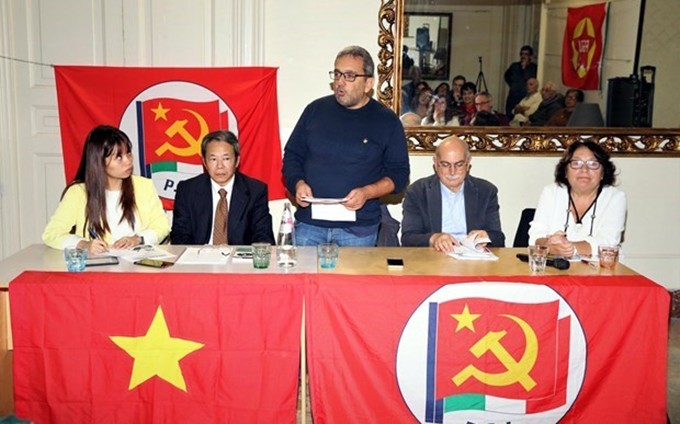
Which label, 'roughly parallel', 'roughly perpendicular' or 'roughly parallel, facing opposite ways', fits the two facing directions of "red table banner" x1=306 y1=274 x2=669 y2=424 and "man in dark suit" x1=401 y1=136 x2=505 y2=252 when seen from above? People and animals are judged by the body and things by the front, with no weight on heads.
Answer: roughly parallel

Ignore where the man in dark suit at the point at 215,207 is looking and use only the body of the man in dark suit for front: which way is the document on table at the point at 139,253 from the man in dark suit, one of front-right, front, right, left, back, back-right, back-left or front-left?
front-right

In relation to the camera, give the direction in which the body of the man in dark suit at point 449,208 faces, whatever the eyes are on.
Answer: toward the camera

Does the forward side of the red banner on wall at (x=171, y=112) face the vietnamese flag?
yes

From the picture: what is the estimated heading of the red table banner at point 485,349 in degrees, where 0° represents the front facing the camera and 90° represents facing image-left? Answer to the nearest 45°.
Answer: approximately 0°

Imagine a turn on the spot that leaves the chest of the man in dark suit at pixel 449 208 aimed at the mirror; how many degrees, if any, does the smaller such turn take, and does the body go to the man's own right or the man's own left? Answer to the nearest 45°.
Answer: approximately 180°

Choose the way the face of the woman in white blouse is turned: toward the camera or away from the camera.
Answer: toward the camera

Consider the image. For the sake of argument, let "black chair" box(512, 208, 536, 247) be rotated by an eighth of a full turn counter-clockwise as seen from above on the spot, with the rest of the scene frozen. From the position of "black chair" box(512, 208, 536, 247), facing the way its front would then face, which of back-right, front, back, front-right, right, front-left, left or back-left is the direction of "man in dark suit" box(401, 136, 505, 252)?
right

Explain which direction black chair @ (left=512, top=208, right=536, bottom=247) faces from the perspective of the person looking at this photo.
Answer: facing the viewer

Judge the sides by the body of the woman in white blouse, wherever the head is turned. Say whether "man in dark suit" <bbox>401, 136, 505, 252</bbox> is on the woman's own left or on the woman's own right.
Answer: on the woman's own right

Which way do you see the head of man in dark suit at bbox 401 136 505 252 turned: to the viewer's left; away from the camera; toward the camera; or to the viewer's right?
toward the camera

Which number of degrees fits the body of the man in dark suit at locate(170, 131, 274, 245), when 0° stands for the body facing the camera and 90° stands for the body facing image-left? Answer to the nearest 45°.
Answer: approximately 0°

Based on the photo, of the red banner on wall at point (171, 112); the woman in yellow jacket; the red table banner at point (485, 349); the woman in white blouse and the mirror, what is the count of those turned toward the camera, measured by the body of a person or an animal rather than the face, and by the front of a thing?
5

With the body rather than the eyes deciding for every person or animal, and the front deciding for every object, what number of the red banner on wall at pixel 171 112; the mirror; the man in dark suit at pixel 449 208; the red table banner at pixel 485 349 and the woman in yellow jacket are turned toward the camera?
5

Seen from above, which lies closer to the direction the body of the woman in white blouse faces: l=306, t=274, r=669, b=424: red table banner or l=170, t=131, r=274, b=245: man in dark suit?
the red table banner

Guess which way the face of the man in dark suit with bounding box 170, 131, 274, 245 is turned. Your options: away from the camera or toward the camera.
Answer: toward the camera
